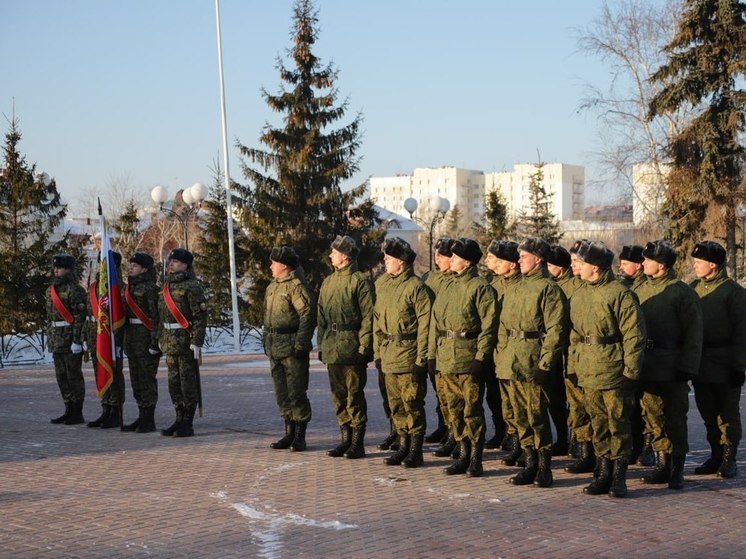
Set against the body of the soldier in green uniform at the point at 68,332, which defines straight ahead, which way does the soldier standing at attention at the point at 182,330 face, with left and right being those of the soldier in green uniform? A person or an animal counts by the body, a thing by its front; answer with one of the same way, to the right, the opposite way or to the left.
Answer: the same way

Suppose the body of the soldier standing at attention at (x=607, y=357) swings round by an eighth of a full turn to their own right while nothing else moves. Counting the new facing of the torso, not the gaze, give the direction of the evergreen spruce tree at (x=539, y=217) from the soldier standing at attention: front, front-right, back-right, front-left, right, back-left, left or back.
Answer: right

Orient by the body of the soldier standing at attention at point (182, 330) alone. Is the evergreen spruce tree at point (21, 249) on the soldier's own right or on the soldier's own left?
on the soldier's own right

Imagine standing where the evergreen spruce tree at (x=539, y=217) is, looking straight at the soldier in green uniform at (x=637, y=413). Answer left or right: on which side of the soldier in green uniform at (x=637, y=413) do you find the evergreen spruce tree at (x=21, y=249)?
right

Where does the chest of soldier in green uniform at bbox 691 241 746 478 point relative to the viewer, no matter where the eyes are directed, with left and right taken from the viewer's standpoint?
facing the viewer and to the left of the viewer

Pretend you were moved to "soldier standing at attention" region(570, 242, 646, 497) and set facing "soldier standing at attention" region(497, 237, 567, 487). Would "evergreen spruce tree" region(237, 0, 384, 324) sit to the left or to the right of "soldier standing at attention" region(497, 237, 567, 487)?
right

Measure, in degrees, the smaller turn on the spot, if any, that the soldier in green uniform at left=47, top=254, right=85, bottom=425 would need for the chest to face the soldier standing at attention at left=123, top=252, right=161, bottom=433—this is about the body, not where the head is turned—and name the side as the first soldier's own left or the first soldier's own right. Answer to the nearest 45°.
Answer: approximately 90° to the first soldier's own left

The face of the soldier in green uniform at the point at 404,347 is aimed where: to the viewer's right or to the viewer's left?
to the viewer's left

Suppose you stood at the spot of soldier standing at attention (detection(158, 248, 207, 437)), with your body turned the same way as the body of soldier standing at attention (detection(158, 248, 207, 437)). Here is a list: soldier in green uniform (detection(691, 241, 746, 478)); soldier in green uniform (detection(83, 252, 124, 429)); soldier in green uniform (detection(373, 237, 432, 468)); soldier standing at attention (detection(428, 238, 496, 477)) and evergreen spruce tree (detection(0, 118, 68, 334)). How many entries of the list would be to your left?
3

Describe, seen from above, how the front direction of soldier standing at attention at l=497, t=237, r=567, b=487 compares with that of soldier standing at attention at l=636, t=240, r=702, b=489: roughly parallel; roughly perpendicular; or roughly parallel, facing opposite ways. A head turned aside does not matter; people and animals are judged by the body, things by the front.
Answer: roughly parallel

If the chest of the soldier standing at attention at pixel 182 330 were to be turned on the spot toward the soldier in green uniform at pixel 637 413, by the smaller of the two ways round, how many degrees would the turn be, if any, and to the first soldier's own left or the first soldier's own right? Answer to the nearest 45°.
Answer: approximately 90° to the first soldier's own left

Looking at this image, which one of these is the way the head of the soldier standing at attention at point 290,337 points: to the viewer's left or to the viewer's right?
to the viewer's left

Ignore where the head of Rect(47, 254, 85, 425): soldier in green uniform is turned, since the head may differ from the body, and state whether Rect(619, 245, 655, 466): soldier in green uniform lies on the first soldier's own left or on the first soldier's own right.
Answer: on the first soldier's own left

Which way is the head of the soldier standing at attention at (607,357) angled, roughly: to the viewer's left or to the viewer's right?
to the viewer's left

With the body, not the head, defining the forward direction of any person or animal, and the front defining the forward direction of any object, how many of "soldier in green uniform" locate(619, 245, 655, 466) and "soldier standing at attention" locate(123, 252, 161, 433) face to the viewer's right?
0

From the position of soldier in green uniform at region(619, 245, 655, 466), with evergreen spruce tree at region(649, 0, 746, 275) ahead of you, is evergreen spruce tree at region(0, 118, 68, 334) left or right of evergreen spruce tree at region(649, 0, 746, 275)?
left

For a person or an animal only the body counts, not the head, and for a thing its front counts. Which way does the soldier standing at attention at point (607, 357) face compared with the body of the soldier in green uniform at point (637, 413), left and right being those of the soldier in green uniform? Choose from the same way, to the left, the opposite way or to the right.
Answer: the same way

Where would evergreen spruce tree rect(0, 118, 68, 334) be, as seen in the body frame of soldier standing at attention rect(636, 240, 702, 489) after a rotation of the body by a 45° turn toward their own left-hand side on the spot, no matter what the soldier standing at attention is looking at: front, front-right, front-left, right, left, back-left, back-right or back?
back-right

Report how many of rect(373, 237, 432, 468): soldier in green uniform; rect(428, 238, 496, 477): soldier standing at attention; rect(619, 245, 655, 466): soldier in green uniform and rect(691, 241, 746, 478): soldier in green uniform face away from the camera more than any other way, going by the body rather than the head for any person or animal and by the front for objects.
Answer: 0

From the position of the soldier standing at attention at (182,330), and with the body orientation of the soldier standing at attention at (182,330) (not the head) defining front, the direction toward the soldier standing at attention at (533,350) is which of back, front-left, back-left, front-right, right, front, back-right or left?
left

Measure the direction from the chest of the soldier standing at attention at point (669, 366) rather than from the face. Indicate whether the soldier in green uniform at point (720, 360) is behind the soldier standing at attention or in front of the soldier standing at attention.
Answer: behind

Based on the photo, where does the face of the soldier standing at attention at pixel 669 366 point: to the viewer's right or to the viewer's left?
to the viewer's left
